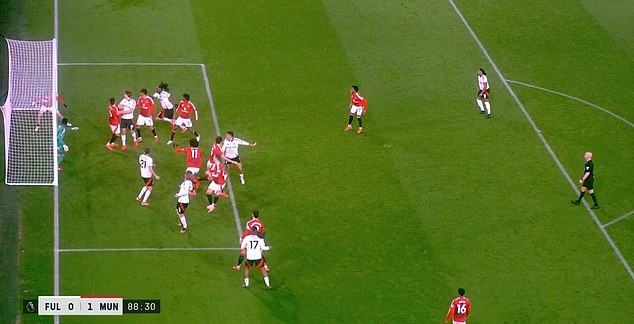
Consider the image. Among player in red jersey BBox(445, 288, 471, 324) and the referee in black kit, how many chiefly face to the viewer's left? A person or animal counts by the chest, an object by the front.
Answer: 1

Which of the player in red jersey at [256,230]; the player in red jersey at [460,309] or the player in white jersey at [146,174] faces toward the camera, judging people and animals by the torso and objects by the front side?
the player in red jersey at [256,230]

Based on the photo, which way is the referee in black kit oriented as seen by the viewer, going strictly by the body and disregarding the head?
to the viewer's left

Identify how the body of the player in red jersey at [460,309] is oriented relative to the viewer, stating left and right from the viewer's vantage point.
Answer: facing away from the viewer

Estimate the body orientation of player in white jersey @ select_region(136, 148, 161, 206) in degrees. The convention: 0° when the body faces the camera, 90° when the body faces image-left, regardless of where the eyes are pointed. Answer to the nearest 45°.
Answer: approximately 225°

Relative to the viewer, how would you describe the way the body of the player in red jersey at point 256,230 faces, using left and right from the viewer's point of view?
facing the viewer

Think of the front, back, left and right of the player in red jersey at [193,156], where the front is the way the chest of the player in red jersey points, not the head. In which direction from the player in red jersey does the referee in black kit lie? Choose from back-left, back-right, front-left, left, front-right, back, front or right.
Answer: right

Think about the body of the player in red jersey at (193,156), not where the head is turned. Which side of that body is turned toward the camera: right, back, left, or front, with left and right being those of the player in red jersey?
back

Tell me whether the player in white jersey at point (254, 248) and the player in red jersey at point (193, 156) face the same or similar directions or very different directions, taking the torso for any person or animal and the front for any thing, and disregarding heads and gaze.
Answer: same or similar directions

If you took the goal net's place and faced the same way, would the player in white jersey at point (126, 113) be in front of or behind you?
in front

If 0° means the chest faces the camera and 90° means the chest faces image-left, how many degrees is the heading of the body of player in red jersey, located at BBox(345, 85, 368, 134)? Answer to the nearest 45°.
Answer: approximately 45°

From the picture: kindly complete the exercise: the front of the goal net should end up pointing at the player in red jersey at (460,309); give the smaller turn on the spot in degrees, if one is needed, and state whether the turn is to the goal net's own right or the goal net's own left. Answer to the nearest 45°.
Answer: approximately 45° to the goal net's own right

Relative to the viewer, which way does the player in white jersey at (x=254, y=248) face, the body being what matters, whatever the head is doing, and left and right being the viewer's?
facing away from the viewer

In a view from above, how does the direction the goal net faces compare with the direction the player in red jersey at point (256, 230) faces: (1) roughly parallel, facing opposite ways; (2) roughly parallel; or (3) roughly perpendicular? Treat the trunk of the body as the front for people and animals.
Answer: roughly perpendicular

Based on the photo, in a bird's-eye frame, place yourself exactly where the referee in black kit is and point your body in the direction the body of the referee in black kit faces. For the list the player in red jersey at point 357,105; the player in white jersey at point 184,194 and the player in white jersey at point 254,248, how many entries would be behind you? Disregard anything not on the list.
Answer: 0

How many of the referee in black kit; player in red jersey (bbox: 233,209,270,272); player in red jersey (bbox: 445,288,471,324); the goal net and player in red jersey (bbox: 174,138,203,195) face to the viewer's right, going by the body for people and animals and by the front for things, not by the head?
1

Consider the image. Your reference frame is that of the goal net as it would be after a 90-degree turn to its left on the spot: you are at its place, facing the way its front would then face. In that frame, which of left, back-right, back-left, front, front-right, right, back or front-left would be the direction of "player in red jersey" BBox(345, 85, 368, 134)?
right
